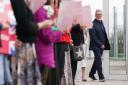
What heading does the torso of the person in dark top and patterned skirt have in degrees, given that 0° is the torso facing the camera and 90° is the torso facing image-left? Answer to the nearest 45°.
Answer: approximately 270°

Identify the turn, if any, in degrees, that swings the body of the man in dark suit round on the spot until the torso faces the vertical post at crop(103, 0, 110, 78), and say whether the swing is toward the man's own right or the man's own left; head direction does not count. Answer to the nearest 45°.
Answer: approximately 135° to the man's own left

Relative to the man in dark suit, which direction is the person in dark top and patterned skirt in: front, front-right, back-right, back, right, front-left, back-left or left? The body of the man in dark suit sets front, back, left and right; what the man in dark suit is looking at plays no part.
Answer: front-right

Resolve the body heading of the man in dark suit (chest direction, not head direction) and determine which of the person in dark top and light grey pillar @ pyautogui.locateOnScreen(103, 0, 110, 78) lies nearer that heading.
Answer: the person in dark top and patterned skirt
